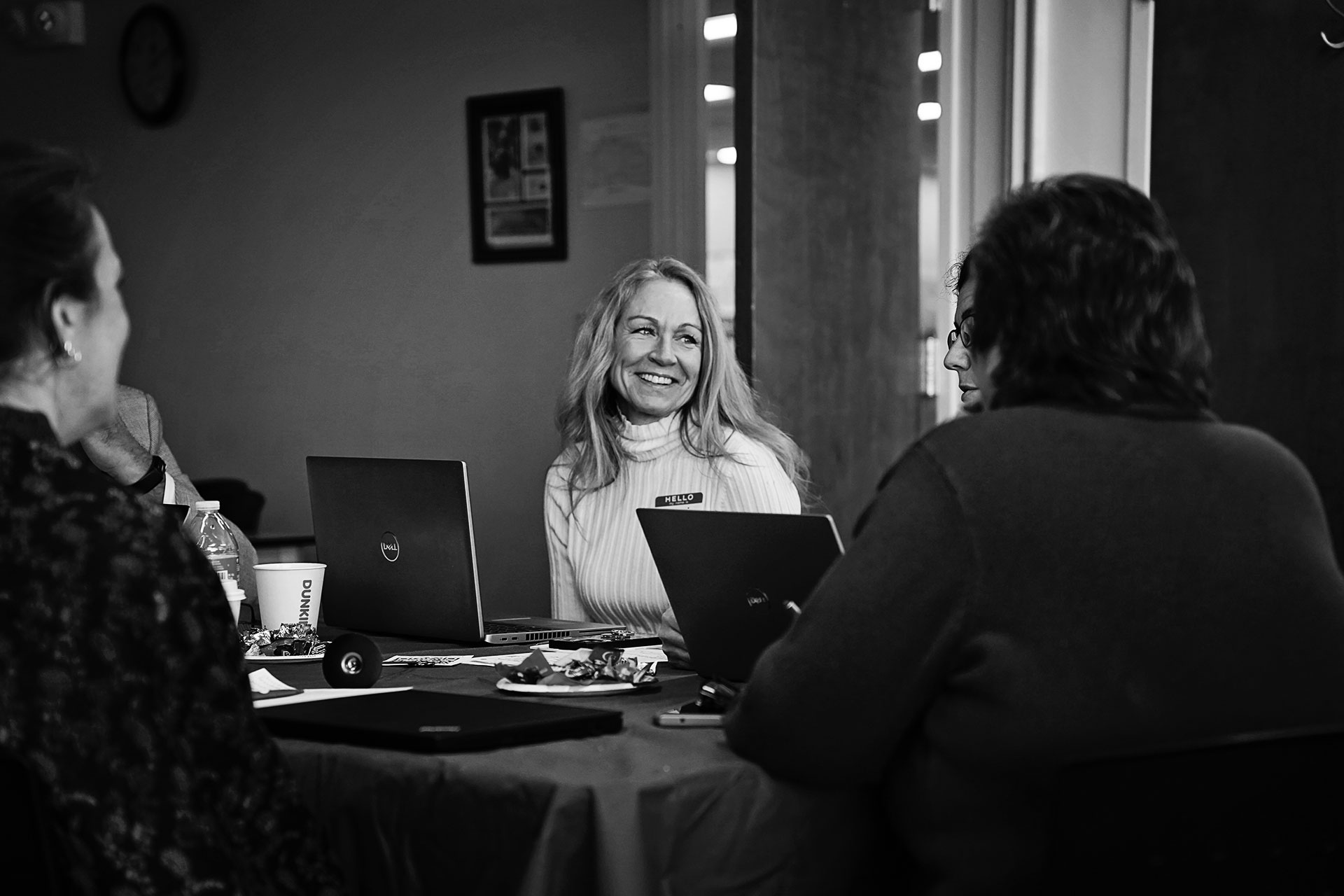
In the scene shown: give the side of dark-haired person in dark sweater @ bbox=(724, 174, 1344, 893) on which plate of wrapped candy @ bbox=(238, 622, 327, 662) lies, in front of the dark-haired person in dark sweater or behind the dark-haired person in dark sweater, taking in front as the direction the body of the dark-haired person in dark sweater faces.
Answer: in front

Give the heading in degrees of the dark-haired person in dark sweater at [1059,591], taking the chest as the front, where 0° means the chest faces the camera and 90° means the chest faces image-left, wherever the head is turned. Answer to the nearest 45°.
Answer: approximately 135°

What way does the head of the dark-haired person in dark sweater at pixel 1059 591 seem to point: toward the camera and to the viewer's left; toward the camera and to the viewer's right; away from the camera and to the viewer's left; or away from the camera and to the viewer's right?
away from the camera and to the viewer's left

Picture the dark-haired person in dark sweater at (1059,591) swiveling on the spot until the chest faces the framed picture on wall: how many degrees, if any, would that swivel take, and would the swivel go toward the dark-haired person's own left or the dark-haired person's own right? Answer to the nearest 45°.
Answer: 0° — they already face it

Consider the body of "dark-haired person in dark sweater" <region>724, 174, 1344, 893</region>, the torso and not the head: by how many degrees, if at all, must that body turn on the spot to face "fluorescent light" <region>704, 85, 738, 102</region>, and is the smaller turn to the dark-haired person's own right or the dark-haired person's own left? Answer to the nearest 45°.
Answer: approximately 45° to the dark-haired person's own right

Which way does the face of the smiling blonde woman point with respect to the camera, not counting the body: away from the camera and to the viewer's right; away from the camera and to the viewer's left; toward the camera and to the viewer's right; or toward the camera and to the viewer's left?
toward the camera and to the viewer's right

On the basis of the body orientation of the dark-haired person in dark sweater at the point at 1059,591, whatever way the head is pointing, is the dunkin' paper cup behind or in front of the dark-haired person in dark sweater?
in front

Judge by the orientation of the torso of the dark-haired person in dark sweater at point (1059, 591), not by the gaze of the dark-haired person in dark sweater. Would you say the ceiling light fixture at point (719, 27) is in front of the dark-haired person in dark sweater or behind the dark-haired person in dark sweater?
in front
